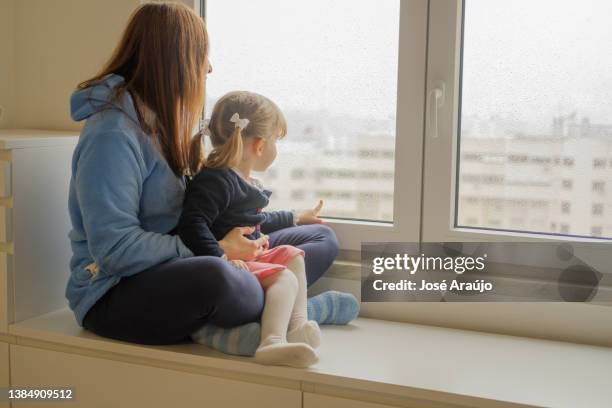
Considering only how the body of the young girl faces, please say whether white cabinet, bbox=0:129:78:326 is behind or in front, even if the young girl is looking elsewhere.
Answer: behind

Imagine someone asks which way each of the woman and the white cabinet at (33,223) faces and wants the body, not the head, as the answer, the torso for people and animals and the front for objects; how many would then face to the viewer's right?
1

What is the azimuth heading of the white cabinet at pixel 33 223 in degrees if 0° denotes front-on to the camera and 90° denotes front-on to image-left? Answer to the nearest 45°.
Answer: approximately 45°

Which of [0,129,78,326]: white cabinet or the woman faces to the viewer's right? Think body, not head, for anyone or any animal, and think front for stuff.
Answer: the woman

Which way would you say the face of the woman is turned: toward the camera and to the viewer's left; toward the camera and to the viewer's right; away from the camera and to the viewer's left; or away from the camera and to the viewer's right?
away from the camera and to the viewer's right

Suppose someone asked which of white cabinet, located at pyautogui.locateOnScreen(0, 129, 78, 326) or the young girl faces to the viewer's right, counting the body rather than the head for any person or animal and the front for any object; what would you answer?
the young girl

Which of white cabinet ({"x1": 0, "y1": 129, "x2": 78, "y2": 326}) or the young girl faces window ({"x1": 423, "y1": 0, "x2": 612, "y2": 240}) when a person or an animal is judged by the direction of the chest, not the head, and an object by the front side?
the young girl

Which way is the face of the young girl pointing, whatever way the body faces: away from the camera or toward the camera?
away from the camera

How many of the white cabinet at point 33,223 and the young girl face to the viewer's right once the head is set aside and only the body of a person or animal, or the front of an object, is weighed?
1

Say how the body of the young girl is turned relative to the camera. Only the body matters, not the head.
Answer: to the viewer's right

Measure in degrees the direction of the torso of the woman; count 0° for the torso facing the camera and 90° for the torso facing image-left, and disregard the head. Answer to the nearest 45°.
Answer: approximately 270°

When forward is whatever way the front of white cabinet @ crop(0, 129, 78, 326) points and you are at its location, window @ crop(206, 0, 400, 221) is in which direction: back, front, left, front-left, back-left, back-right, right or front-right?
back-left
